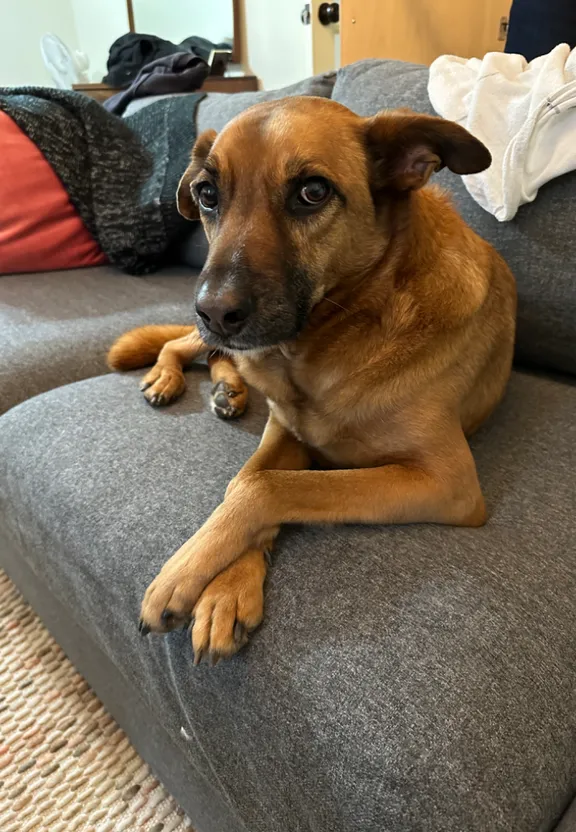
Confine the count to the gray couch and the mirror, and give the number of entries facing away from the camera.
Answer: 0

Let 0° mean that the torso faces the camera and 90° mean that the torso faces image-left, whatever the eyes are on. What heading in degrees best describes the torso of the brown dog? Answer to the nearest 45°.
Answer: approximately 45°

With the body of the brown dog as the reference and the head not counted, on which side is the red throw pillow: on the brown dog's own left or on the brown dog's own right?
on the brown dog's own right

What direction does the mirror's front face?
toward the camera

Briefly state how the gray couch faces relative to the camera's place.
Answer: facing the viewer and to the left of the viewer

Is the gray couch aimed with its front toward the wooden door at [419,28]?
no

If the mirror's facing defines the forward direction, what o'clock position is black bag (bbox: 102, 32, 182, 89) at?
The black bag is roughly at 1 o'clock from the mirror.

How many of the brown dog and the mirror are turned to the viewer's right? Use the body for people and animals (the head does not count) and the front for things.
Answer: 0

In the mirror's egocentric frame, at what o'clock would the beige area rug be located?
The beige area rug is roughly at 12 o'clock from the mirror.

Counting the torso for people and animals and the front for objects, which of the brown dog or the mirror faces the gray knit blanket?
the mirror

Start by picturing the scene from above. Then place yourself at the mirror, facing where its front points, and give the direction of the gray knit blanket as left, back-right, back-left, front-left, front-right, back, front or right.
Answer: front

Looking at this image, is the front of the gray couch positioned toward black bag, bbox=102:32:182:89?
no

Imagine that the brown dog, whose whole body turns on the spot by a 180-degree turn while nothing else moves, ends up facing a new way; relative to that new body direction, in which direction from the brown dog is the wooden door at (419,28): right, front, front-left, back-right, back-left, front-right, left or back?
front-left

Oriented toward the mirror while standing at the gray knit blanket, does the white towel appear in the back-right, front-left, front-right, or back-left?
back-right

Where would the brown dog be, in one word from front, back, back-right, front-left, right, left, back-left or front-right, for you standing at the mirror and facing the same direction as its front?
front
